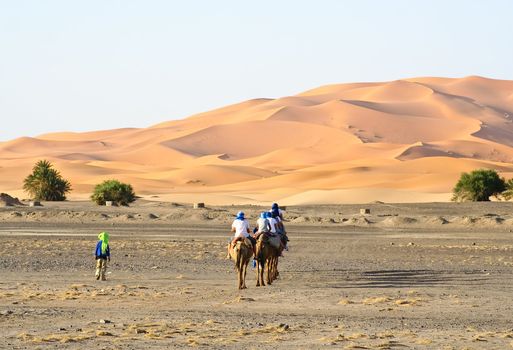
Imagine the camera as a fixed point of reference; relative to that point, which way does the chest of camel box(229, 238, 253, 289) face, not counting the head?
away from the camera

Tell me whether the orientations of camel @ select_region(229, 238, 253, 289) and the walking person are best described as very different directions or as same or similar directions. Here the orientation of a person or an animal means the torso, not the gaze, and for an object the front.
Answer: same or similar directions

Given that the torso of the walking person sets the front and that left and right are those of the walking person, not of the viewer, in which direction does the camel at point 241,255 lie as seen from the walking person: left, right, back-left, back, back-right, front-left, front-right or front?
back-right

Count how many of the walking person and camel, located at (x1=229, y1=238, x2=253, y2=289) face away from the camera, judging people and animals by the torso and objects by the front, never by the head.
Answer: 2

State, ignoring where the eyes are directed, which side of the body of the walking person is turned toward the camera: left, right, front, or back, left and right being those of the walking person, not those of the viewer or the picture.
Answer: back

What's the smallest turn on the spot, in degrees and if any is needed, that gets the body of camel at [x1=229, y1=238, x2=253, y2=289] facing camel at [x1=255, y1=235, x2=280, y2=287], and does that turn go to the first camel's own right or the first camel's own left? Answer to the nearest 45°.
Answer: approximately 45° to the first camel's own right

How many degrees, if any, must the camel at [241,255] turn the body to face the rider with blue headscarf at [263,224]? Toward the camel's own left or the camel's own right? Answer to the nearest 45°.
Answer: approximately 45° to the camel's own right

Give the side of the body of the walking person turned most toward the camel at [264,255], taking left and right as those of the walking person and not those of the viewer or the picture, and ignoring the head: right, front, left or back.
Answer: right

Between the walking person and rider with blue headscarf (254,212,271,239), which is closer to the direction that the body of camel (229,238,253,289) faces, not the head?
the rider with blue headscarf

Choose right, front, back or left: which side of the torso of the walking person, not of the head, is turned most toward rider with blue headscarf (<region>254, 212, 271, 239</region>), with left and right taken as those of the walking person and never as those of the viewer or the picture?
right
